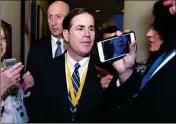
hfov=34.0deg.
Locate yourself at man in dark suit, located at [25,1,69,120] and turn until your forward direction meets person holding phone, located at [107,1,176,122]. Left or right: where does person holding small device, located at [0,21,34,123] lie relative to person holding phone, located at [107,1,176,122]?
right

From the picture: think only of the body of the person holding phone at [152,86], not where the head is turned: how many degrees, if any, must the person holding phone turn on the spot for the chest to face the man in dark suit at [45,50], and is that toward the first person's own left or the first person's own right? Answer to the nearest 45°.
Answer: approximately 45° to the first person's own right

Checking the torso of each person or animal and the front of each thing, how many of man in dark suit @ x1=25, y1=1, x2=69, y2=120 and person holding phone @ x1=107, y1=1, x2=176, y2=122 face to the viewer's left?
1

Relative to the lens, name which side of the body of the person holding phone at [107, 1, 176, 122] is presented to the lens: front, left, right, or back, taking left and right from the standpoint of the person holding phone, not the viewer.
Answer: left

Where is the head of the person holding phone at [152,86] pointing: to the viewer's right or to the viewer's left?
to the viewer's left

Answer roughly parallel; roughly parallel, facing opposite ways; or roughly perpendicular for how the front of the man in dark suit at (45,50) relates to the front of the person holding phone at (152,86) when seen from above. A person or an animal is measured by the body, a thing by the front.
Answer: roughly perpendicular
